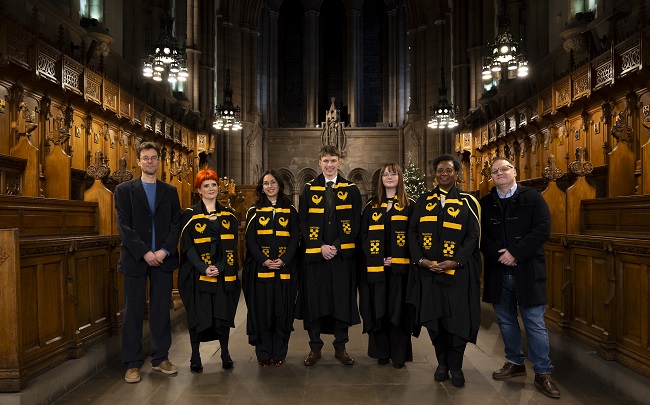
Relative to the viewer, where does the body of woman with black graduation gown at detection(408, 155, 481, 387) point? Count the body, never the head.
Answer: toward the camera

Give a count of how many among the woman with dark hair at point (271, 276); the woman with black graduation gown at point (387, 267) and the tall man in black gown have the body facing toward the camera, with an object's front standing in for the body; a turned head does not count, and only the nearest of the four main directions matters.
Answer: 3

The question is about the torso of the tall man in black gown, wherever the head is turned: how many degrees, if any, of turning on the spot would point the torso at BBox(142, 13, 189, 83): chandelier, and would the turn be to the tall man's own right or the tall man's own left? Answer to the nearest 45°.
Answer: approximately 135° to the tall man's own right

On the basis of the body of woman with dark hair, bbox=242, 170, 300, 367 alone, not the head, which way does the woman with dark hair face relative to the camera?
toward the camera

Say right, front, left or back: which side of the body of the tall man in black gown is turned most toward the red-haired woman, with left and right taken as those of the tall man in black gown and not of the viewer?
right

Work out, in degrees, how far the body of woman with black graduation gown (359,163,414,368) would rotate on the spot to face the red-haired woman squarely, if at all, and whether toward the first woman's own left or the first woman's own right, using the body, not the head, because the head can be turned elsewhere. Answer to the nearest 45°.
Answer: approximately 90° to the first woman's own right

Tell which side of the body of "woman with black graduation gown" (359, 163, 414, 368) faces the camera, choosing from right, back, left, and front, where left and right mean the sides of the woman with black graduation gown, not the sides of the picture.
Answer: front

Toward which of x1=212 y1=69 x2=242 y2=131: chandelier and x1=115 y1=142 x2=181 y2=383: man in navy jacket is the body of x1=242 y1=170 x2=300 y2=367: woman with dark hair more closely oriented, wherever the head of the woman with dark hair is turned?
the man in navy jacket
